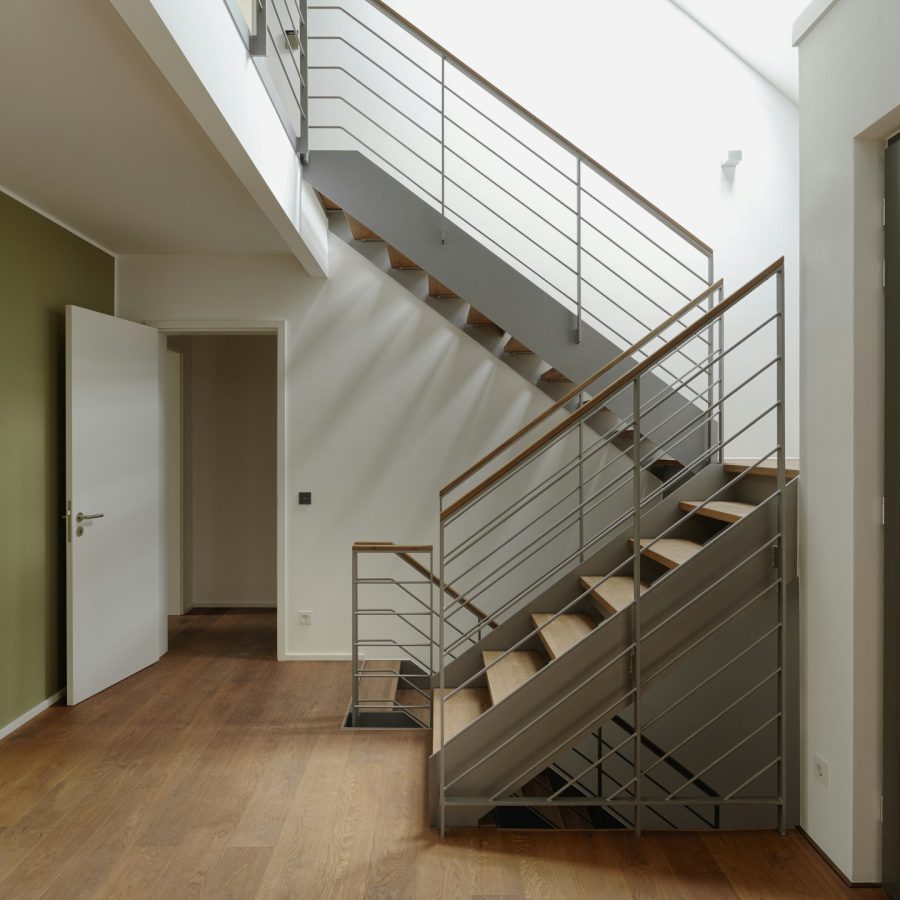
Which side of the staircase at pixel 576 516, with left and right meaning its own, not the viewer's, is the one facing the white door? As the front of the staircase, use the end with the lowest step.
front

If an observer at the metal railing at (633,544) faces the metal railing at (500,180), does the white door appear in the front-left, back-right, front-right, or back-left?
front-left

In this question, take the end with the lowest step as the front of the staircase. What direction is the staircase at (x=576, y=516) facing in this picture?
to the viewer's left
